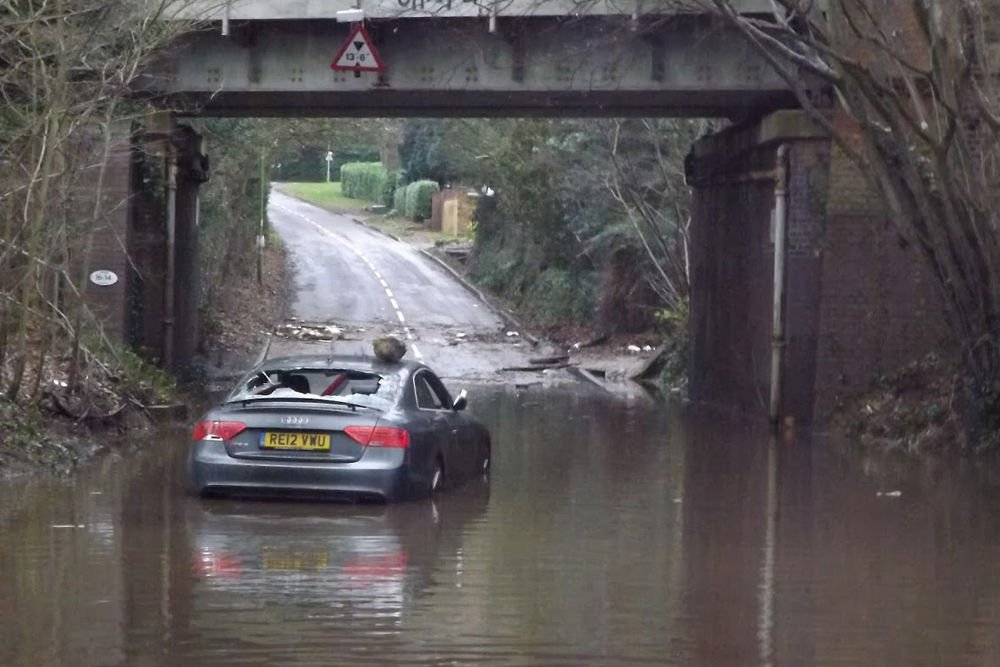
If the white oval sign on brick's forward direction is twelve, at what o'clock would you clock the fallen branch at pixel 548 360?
The fallen branch is roughly at 7 o'clock from the white oval sign on brick.

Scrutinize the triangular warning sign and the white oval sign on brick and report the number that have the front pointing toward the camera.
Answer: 2

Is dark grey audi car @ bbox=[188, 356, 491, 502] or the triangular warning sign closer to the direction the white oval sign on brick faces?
the dark grey audi car

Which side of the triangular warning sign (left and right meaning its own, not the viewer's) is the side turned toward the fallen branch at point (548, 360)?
back

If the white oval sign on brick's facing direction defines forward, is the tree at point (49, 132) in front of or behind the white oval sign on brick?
in front

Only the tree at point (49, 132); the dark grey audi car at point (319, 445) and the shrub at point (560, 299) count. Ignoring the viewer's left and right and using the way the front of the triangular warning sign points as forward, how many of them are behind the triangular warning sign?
1

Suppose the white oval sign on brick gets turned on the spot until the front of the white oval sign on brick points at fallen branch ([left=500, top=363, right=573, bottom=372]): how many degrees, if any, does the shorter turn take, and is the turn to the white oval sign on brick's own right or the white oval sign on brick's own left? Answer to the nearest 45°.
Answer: approximately 135° to the white oval sign on brick's own left

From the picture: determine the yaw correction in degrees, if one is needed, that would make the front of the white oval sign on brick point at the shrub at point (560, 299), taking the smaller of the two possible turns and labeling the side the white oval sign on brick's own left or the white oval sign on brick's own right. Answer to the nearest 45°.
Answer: approximately 135° to the white oval sign on brick's own left

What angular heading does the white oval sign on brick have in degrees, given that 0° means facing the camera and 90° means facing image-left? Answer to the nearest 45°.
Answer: approximately 0°

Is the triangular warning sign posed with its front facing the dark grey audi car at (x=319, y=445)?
yes

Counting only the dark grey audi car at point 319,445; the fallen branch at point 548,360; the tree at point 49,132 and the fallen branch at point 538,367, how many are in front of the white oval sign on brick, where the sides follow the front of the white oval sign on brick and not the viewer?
2

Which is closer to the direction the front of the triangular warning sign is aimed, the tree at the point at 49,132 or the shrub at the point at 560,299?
the tree

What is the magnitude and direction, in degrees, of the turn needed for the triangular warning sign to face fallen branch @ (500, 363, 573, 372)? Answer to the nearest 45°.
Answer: approximately 180°
